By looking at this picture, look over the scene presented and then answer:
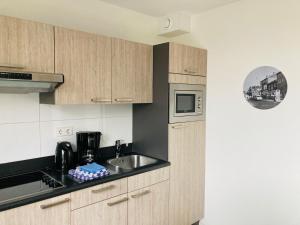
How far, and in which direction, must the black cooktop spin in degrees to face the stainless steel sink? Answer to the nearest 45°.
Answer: approximately 90° to its left

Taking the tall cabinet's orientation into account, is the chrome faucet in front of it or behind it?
behind

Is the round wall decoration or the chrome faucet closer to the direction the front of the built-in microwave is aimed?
the round wall decoration

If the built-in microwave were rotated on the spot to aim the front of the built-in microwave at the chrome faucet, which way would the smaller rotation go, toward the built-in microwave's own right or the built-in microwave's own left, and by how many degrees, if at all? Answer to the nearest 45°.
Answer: approximately 135° to the built-in microwave's own right
